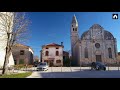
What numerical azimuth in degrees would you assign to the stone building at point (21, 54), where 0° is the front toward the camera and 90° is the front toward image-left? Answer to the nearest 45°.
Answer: approximately 0°
